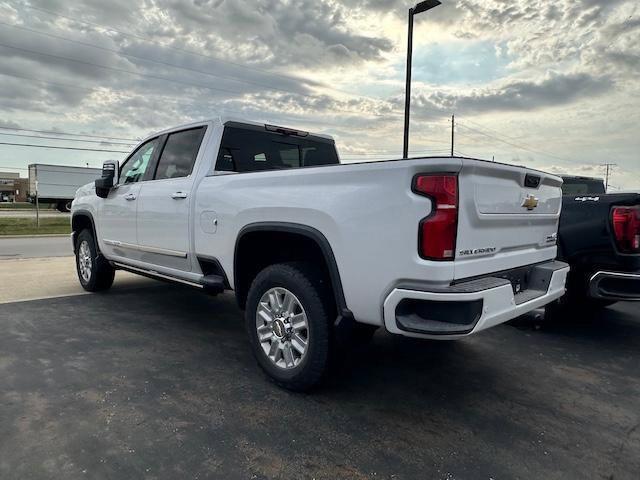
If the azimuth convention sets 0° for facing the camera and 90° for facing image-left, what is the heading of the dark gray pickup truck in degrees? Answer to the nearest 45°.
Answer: approximately 135°

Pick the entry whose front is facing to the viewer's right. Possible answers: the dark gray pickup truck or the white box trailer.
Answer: the white box trailer

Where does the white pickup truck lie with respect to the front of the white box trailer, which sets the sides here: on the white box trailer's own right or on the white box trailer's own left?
on the white box trailer's own right

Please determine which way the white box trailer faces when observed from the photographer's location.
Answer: facing to the right of the viewer

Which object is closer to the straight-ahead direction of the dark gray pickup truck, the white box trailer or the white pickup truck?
the white box trailer

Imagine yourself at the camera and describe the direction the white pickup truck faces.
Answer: facing away from the viewer and to the left of the viewer

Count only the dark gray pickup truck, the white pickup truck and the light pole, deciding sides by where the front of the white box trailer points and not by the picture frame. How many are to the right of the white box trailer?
3

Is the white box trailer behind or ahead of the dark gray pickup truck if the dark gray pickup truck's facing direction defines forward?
ahead

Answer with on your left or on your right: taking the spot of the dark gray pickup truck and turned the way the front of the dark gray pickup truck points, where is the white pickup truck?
on your left

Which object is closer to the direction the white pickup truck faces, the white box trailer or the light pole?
the white box trailer

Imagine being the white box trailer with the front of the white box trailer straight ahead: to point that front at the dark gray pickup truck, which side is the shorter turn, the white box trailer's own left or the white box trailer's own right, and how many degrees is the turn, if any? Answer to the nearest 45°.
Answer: approximately 90° to the white box trailer's own right

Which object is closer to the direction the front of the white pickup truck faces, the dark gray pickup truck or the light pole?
the light pole

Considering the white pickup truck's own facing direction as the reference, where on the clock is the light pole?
The light pole is roughly at 2 o'clock from the white pickup truck.

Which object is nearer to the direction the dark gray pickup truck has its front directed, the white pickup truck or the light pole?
the light pole
